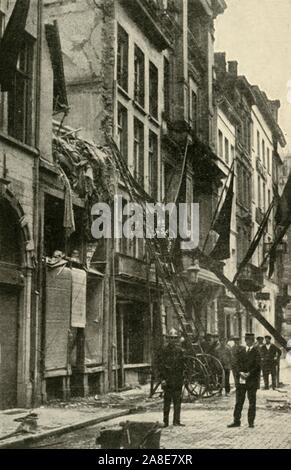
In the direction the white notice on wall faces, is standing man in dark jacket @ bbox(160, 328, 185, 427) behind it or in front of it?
in front

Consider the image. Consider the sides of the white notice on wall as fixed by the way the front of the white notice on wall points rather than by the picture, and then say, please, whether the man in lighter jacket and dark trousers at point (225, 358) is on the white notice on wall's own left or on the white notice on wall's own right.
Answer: on the white notice on wall's own left

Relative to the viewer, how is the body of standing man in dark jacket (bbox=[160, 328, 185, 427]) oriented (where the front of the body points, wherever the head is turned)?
toward the camera

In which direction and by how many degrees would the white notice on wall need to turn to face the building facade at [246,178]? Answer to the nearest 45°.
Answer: approximately 90° to its left

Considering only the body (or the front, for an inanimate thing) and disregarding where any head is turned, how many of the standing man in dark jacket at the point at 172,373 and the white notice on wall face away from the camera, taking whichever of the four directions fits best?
0

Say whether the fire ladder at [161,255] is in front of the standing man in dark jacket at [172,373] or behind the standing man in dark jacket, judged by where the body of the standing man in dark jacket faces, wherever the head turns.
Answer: behind

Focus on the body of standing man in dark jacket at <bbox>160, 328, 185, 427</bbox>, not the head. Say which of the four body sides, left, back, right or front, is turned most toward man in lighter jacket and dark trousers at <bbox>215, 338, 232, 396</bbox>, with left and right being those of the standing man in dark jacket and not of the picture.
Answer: back

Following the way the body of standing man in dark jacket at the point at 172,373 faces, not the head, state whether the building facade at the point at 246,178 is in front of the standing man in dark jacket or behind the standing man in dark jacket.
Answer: behind

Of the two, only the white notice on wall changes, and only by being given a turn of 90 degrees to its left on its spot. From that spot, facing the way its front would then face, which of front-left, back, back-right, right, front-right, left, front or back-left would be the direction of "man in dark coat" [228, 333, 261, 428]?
right
